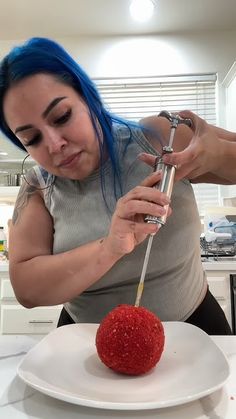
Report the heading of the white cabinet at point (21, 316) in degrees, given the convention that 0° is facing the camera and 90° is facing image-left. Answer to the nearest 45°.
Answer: approximately 0°

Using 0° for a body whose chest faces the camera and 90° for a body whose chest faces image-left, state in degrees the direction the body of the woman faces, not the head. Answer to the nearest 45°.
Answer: approximately 0°

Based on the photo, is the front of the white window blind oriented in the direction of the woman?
yes

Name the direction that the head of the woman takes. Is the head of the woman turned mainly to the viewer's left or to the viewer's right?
to the viewer's right
